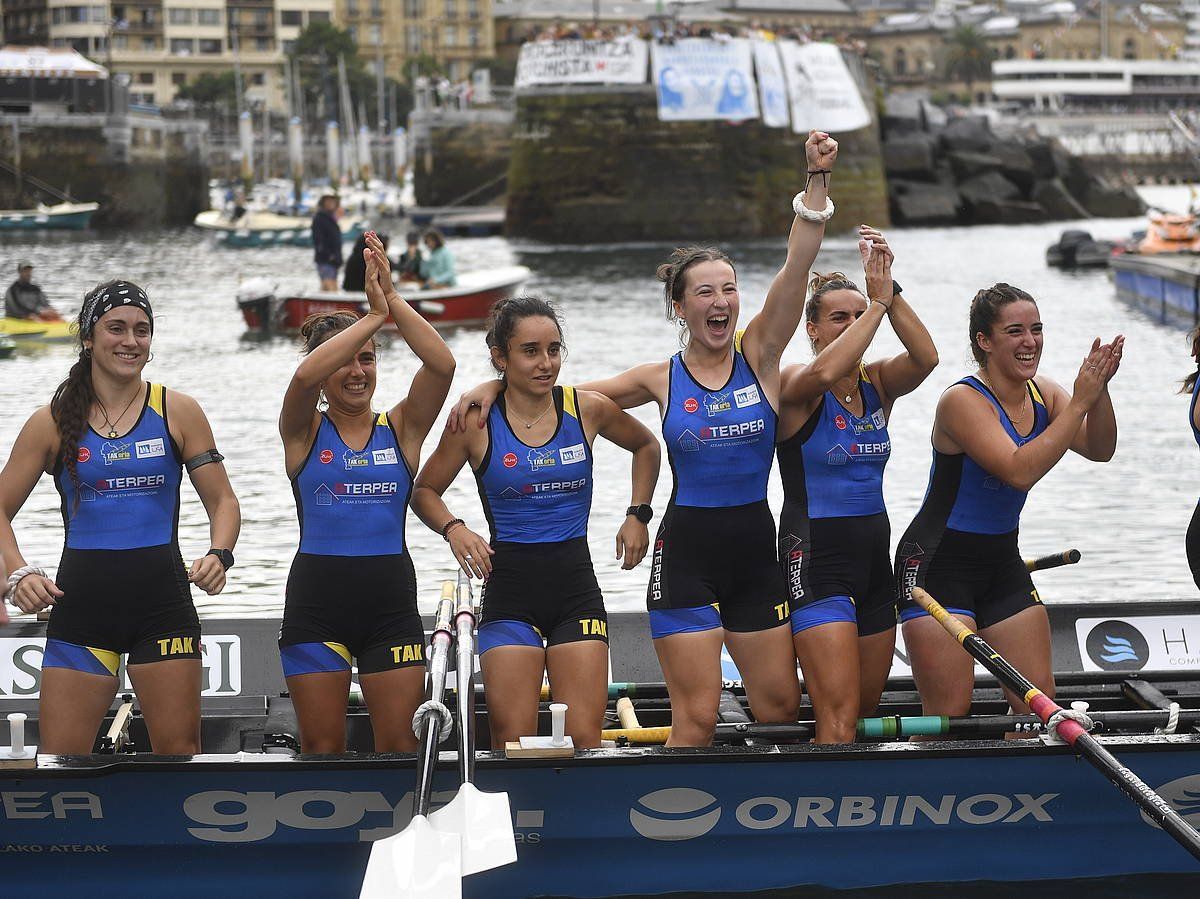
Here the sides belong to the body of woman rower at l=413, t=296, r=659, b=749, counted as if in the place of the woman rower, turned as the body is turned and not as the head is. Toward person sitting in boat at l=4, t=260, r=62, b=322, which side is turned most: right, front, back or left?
back

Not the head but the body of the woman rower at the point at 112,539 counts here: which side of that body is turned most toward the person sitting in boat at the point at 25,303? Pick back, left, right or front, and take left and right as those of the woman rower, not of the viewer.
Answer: back

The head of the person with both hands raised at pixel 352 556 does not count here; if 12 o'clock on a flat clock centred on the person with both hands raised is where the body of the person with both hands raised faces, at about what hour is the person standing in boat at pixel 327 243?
The person standing in boat is roughly at 6 o'clock from the person with both hands raised.

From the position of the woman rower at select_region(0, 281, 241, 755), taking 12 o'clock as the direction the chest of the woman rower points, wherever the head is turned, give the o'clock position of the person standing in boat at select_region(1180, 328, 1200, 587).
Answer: The person standing in boat is roughly at 9 o'clock from the woman rower.

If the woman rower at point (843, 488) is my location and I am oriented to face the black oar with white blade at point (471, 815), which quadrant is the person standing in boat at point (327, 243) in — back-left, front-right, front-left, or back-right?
back-right
